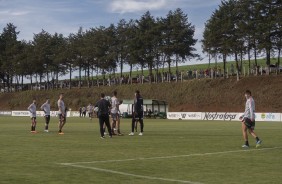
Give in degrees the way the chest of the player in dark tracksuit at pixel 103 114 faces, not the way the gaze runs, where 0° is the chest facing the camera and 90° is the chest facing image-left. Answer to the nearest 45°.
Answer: approximately 180°
